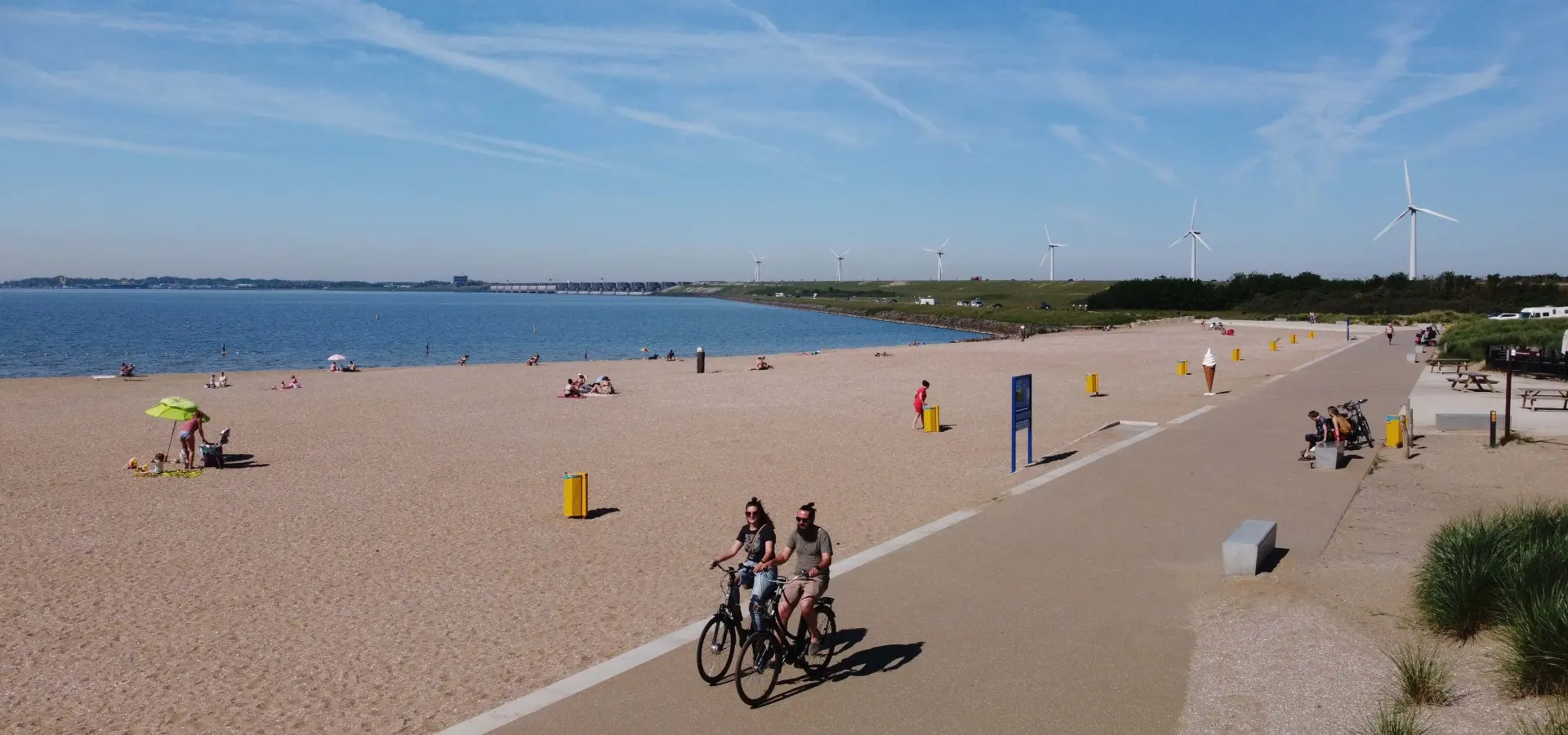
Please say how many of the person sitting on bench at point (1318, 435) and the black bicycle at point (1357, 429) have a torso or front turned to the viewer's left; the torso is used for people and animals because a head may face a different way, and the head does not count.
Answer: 1

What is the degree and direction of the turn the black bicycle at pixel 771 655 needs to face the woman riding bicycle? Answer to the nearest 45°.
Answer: approximately 135° to its right

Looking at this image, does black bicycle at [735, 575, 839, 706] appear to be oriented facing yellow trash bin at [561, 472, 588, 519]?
no

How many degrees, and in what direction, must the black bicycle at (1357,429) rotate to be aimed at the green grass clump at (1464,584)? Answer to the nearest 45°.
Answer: approximately 45° to its right

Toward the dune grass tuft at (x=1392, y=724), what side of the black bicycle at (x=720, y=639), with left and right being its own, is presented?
left

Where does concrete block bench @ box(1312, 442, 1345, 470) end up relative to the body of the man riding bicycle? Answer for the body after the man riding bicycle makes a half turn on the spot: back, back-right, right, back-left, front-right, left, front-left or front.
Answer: front

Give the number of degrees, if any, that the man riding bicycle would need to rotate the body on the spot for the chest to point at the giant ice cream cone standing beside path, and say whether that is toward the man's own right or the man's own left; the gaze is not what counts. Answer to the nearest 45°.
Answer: approximately 180°

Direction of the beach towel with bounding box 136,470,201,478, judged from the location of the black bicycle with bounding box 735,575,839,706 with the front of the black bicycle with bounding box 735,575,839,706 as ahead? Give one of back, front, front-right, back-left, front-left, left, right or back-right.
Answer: right

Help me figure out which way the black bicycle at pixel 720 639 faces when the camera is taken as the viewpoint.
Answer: facing the viewer and to the left of the viewer

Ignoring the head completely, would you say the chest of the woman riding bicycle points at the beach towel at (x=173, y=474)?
no

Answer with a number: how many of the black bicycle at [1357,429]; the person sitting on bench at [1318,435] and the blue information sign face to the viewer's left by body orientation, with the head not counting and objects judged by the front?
1

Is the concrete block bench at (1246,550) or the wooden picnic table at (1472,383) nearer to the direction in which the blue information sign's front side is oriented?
the concrete block bench

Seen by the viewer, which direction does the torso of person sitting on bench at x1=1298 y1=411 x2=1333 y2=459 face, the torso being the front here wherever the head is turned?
to the viewer's left

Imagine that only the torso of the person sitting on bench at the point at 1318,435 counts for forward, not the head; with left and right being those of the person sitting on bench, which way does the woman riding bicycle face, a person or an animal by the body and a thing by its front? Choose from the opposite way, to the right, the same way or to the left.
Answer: to the left

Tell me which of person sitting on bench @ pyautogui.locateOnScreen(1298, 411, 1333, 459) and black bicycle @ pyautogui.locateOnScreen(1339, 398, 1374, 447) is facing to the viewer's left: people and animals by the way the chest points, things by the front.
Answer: the person sitting on bench

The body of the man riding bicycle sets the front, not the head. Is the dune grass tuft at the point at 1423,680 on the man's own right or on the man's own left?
on the man's own left

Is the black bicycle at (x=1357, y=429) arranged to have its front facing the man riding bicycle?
no
